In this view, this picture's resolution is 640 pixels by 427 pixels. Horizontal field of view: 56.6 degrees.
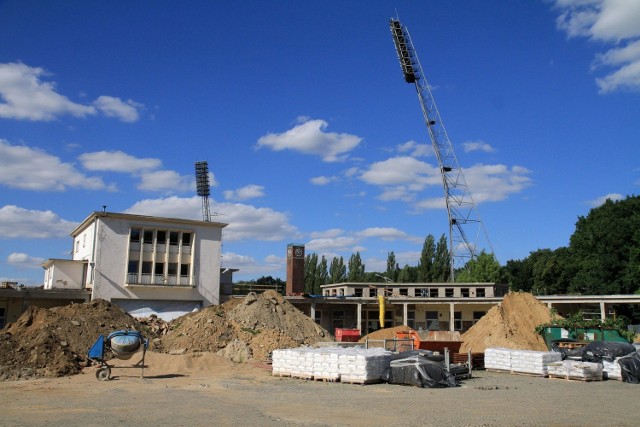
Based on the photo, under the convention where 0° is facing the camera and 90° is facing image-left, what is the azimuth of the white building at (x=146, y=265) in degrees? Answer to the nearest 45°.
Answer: approximately 0°

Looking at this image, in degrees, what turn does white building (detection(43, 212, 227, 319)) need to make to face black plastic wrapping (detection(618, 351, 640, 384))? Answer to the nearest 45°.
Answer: approximately 45° to its left

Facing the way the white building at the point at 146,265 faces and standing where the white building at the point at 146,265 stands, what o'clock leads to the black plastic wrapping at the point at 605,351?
The black plastic wrapping is roughly at 11 o'clock from the white building.

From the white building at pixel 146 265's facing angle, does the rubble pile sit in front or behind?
in front

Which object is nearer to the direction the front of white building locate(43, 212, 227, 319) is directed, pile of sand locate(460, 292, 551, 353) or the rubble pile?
the rubble pile

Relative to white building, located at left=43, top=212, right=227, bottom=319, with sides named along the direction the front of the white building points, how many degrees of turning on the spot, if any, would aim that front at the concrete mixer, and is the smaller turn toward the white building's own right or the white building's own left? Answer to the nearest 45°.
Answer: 0° — it already faces it

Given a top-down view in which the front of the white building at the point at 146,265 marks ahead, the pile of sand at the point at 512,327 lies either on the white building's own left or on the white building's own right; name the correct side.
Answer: on the white building's own left

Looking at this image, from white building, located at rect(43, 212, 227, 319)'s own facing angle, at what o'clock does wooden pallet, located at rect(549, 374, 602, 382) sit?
The wooden pallet is roughly at 11 o'clock from the white building.

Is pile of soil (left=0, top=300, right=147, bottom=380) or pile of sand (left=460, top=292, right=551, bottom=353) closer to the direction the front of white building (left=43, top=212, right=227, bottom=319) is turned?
the pile of soil

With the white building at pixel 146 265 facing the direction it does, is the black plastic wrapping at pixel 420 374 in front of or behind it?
in front
